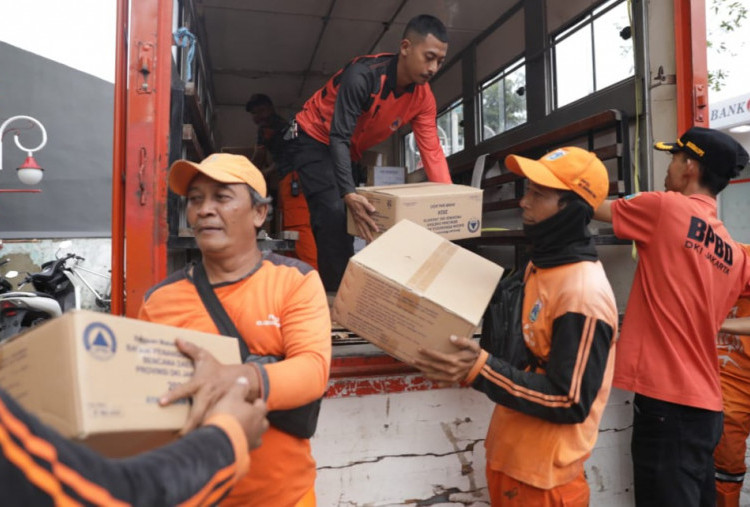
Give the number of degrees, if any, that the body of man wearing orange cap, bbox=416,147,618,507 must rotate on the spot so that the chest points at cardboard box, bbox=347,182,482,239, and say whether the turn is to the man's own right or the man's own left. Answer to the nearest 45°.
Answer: approximately 45° to the man's own right

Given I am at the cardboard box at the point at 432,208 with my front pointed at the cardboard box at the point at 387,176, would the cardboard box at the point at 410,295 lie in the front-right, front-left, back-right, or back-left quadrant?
back-left

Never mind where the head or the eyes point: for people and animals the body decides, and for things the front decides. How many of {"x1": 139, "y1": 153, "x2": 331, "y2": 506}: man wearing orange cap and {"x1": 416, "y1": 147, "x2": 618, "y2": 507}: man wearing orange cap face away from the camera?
0

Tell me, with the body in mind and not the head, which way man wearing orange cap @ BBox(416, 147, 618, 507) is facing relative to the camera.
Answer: to the viewer's left

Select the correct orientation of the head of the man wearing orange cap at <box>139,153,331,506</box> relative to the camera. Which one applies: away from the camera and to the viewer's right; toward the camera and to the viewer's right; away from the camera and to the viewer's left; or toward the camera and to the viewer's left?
toward the camera and to the viewer's left

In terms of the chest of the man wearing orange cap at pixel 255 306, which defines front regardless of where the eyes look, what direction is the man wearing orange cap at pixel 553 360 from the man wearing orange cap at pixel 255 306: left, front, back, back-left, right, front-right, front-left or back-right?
back-left

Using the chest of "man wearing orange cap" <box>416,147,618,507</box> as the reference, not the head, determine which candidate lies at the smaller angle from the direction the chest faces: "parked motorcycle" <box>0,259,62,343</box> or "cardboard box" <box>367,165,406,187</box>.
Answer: the parked motorcycle

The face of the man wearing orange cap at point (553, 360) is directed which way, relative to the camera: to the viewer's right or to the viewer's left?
to the viewer's left

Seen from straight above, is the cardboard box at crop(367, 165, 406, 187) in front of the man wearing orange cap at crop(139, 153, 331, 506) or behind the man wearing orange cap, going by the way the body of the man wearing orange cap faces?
behind

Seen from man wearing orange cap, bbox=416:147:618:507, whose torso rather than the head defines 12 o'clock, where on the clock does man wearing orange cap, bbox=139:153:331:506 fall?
man wearing orange cap, bbox=139:153:331:506 is roughly at 11 o'clock from man wearing orange cap, bbox=416:147:618:507.

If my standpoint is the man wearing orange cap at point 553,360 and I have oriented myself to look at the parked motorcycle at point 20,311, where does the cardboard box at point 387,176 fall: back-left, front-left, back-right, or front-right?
front-right

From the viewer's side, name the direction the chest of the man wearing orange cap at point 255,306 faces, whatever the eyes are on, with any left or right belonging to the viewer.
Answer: facing the viewer and to the left of the viewer

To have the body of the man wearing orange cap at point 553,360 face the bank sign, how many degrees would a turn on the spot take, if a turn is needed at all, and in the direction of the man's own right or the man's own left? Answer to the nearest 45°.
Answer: approximately 135° to the man's own right

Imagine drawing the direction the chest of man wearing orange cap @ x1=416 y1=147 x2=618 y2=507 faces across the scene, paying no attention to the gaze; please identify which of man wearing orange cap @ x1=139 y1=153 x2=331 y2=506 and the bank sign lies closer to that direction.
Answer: the man wearing orange cap

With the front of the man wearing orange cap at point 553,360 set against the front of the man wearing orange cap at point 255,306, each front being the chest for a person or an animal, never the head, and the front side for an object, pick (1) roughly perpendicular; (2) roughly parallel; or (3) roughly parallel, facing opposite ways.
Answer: roughly perpendicular
